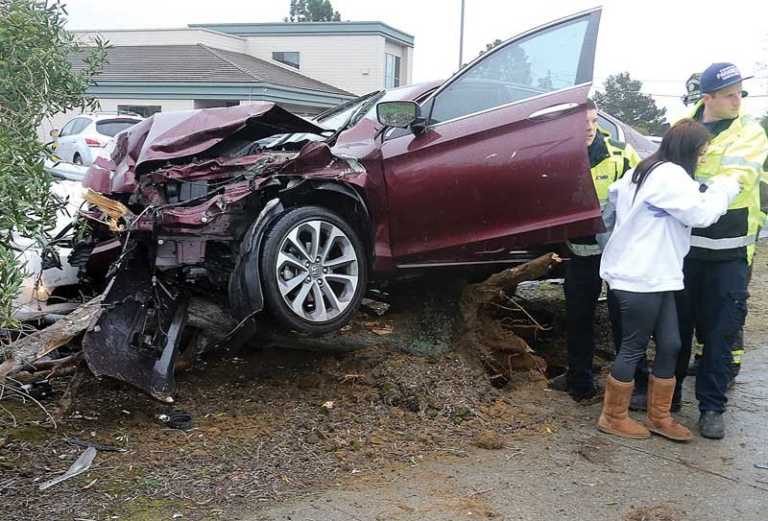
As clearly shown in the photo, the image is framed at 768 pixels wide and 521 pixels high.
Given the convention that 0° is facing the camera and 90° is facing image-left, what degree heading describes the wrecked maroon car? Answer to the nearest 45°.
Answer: approximately 45°

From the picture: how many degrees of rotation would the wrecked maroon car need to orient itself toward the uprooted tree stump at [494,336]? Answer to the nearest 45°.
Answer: approximately 135° to its left

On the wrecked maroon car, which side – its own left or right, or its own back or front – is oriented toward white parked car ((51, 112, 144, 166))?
right

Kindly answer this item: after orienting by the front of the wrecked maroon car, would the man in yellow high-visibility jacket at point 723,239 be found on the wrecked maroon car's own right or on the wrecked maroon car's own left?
on the wrecked maroon car's own left

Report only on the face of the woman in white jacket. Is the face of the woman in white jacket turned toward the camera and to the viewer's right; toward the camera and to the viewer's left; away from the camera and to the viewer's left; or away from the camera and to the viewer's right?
away from the camera and to the viewer's right
